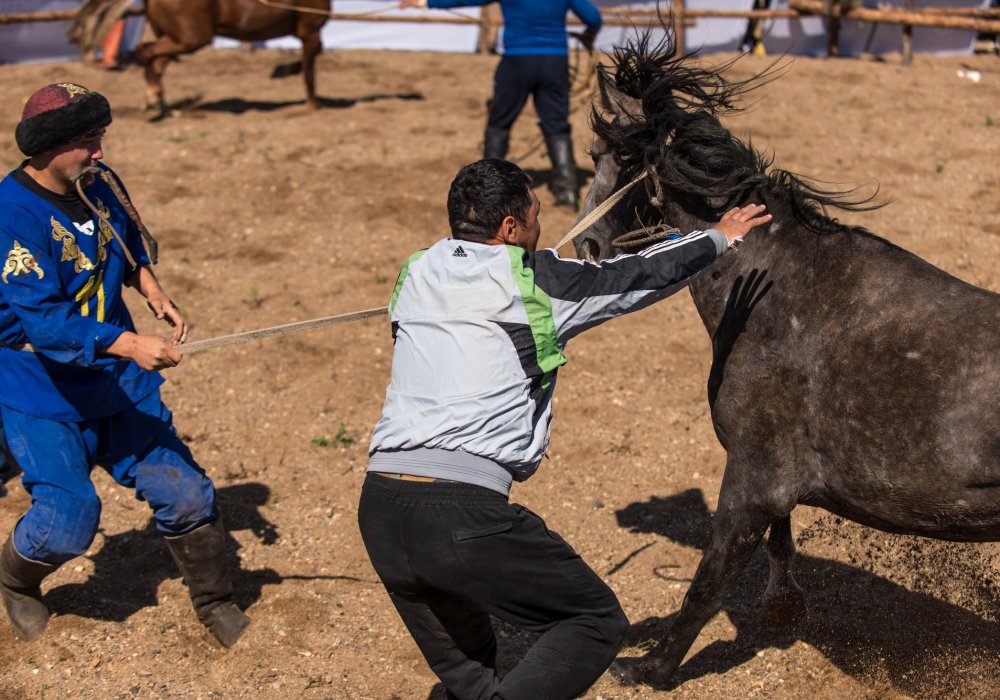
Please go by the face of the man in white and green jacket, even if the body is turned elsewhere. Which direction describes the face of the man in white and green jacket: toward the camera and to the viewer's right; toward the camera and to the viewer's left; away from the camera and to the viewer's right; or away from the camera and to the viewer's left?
away from the camera and to the viewer's right

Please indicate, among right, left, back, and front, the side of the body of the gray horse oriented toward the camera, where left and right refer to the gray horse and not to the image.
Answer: left

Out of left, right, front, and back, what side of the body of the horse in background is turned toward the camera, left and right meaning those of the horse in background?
right

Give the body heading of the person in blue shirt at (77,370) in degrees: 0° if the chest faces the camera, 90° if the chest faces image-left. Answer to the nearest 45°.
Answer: approximately 315°

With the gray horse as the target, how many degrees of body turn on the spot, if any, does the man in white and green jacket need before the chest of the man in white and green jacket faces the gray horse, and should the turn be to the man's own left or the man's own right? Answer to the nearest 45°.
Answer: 0° — they already face it

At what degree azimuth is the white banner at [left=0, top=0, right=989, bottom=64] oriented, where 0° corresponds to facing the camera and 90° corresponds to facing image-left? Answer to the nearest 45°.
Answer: approximately 0°

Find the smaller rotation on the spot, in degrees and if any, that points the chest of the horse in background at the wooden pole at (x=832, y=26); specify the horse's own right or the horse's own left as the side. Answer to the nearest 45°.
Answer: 0° — it already faces it

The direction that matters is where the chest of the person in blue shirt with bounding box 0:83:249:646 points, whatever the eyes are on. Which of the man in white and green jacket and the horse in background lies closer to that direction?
the man in white and green jacket

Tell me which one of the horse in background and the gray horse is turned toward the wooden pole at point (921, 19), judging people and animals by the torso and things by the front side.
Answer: the horse in background
